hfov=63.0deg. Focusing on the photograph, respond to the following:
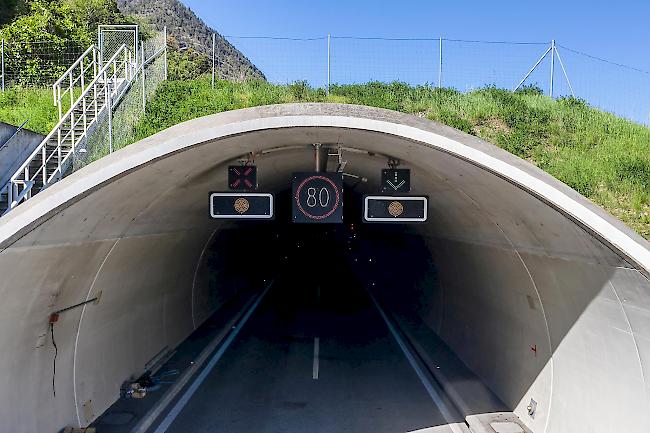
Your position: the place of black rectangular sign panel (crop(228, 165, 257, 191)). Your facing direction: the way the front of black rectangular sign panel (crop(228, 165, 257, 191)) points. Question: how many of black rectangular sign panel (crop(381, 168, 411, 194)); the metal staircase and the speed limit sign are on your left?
2

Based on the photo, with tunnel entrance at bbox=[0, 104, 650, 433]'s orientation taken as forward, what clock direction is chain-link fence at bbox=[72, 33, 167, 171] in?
The chain-link fence is roughly at 5 o'clock from the tunnel entrance.

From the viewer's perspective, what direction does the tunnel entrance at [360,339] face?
toward the camera

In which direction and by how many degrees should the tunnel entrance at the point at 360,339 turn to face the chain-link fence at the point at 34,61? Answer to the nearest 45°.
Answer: approximately 135° to its right

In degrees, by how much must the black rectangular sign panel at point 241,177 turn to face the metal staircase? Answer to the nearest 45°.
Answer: approximately 135° to its right

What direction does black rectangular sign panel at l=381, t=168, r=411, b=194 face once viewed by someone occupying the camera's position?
facing the viewer

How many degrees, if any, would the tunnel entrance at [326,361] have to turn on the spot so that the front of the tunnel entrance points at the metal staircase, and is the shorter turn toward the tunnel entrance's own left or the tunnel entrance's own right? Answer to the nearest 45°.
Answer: approximately 90° to the tunnel entrance's own right
